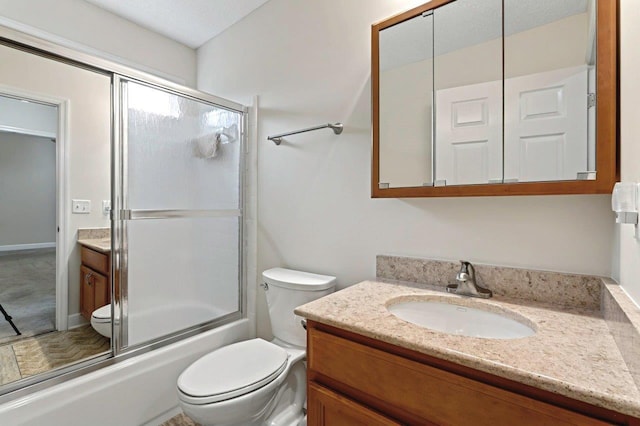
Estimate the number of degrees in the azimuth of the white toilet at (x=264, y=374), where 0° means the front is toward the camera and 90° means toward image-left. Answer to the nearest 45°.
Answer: approximately 45°

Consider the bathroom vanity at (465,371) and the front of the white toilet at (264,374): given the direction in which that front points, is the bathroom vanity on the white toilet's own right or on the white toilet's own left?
on the white toilet's own left

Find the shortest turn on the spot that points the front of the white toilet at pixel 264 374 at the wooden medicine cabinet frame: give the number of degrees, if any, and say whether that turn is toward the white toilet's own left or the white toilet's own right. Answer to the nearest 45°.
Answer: approximately 90° to the white toilet's own left
